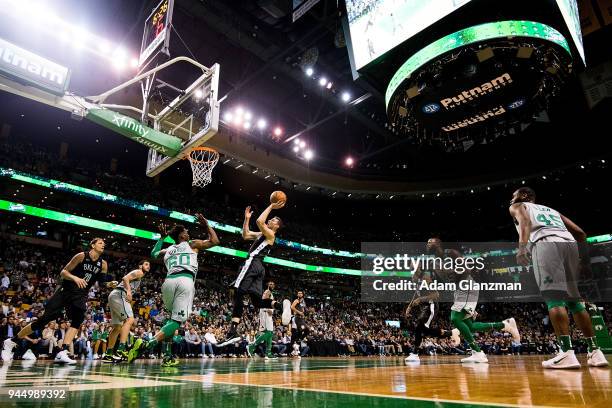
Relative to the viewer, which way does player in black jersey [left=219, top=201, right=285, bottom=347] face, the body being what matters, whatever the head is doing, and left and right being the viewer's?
facing to the left of the viewer

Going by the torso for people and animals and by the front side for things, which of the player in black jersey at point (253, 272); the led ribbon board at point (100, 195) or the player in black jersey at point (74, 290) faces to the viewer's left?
the player in black jersey at point (253, 272)

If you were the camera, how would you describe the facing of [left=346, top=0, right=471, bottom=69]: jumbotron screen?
facing the viewer and to the left of the viewer

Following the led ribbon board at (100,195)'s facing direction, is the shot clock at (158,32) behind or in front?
in front

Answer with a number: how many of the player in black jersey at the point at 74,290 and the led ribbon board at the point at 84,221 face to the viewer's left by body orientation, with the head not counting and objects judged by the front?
0

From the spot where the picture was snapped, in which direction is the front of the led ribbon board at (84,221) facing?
facing the viewer and to the right of the viewer

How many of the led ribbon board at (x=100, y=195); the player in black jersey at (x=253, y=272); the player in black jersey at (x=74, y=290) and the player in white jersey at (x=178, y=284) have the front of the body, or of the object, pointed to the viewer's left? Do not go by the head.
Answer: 1

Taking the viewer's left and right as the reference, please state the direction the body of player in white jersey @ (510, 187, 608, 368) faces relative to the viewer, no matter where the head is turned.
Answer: facing away from the viewer and to the left of the viewer

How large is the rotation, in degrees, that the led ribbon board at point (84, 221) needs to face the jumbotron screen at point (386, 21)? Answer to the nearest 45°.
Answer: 0° — it already faces it

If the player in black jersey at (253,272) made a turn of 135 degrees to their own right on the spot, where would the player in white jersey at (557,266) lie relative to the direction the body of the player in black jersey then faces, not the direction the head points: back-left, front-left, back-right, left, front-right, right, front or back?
right

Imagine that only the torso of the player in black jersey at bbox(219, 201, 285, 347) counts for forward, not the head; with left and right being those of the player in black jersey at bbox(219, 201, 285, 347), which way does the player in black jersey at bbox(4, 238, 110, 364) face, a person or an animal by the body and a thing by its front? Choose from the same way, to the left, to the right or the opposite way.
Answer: the opposite way

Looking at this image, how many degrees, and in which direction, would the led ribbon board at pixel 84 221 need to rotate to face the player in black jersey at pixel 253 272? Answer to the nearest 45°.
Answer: approximately 45° to its right
